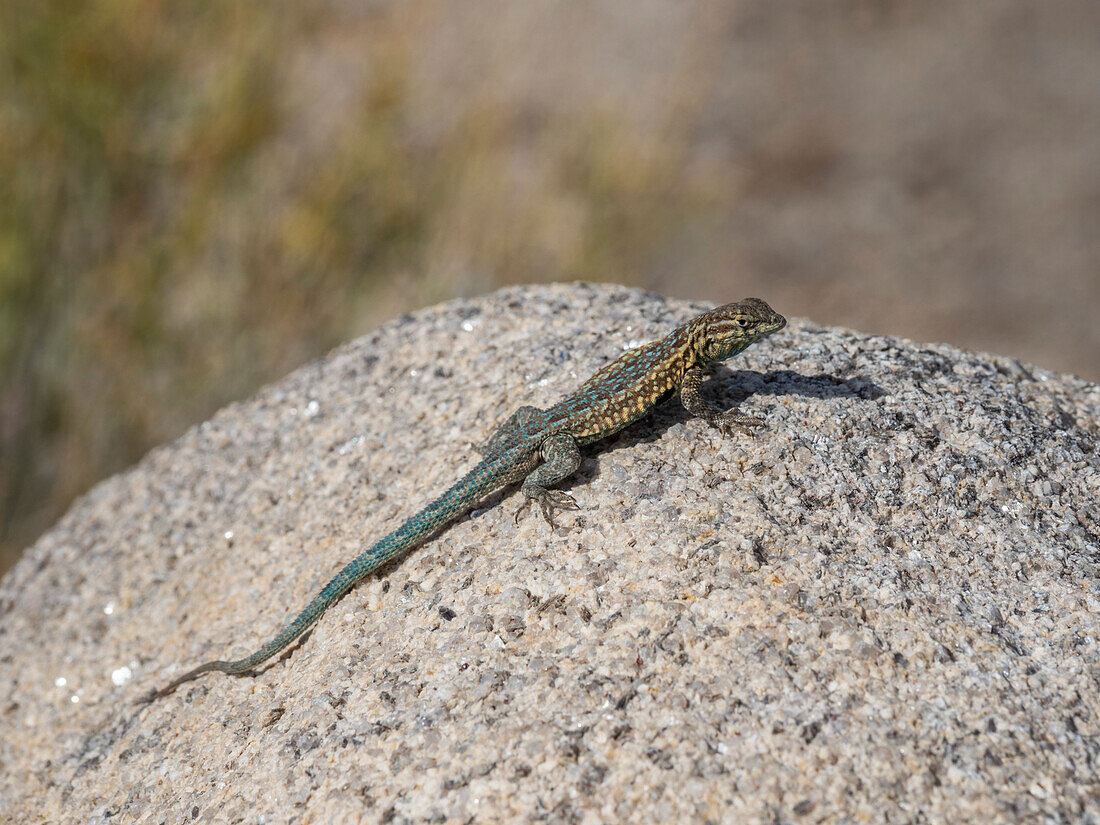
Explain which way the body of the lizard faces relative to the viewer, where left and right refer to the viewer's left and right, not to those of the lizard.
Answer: facing away from the viewer and to the right of the viewer
